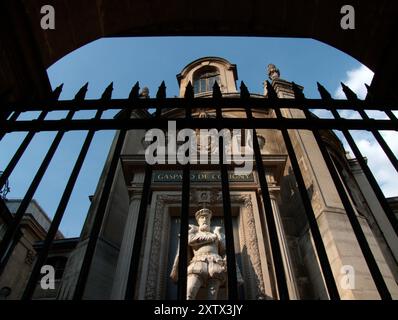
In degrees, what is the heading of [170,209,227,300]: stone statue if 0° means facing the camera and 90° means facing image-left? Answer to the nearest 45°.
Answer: approximately 0°

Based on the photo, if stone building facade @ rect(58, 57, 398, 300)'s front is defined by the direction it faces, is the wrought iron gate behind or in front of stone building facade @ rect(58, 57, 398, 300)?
in front

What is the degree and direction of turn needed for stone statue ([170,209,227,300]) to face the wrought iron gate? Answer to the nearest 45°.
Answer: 0° — it already faces it

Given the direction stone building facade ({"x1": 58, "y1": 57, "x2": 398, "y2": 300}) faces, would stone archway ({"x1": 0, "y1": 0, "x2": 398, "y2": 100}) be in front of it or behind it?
in front

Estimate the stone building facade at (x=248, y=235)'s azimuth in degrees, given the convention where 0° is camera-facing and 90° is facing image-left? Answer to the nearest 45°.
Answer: approximately 0°
